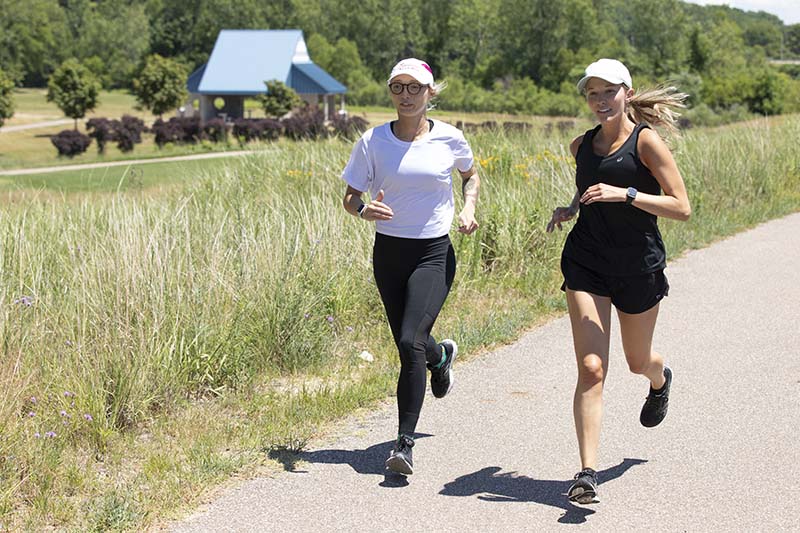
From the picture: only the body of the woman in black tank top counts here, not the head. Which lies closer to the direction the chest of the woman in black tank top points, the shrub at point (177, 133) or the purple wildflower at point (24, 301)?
the purple wildflower

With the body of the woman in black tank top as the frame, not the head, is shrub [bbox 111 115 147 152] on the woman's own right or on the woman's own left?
on the woman's own right

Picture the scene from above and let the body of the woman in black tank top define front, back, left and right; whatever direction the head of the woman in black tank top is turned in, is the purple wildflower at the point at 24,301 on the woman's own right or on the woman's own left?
on the woman's own right

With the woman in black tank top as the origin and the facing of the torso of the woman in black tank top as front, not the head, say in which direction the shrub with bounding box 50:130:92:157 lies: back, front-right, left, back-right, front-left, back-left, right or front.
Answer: right

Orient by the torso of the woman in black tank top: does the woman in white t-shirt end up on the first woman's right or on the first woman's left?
on the first woman's right

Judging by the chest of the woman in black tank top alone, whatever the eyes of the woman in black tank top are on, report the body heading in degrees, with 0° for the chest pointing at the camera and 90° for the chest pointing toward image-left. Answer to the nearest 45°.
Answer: approximately 45°

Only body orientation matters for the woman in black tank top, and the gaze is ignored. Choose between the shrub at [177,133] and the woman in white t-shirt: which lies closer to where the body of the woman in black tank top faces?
the woman in white t-shirt

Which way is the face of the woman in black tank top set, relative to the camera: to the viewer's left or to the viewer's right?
to the viewer's left

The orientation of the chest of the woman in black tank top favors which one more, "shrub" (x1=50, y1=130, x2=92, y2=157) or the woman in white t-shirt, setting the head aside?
the woman in white t-shirt
